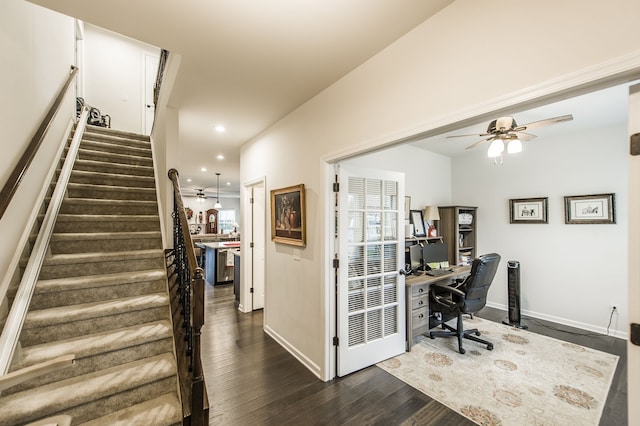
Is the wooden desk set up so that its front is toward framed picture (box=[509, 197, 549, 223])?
no

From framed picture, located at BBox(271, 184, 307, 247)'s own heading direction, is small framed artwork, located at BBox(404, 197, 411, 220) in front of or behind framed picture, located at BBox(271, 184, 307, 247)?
behind

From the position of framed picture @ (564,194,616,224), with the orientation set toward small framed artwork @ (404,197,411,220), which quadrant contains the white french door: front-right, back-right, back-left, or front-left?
front-left

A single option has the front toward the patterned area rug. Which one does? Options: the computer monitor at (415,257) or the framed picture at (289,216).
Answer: the computer monitor

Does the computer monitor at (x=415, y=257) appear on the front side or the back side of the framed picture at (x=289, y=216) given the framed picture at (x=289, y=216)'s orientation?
on the back side

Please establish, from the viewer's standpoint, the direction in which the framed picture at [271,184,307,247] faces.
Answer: facing the viewer and to the left of the viewer

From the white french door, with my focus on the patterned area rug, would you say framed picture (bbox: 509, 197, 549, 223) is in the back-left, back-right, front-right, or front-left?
front-left

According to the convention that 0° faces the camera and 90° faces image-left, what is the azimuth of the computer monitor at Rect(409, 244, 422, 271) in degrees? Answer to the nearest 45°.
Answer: approximately 315°

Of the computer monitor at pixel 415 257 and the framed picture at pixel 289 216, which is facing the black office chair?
the computer monitor

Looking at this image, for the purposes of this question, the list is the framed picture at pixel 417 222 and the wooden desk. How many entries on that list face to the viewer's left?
0

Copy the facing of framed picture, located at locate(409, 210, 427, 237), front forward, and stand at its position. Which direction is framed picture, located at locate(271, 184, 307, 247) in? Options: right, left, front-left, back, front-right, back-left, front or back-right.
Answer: right

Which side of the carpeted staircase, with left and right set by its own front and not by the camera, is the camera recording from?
front

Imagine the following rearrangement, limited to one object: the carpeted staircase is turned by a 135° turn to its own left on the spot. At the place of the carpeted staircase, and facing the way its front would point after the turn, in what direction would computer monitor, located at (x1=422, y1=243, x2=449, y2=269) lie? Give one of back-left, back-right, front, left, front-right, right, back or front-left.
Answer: front-right

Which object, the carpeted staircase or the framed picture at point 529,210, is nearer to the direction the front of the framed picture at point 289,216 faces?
the carpeted staircase

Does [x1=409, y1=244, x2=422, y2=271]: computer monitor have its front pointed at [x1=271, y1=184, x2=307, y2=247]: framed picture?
no

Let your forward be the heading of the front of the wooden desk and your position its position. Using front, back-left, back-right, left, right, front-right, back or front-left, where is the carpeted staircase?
right

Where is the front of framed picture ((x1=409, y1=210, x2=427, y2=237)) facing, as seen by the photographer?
facing the viewer and to the right of the viewer
